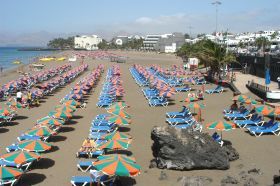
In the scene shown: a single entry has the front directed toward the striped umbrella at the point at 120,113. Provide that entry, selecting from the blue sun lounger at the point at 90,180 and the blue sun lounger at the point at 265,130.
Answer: the blue sun lounger at the point at 265,130

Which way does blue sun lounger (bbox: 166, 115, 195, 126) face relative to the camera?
to the viewer's left

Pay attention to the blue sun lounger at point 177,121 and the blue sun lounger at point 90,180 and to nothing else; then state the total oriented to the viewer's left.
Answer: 2

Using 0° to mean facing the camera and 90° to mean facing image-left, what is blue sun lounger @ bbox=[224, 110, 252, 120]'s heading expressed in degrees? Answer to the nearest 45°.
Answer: approximately 90°

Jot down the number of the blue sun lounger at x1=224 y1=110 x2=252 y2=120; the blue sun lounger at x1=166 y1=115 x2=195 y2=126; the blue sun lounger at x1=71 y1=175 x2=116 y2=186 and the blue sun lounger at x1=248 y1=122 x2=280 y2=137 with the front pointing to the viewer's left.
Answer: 4

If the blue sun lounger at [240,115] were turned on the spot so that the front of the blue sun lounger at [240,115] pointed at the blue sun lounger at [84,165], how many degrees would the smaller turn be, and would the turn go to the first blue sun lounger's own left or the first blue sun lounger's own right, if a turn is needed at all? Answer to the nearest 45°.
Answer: approximately 45° to the first blue sun lounger's own left

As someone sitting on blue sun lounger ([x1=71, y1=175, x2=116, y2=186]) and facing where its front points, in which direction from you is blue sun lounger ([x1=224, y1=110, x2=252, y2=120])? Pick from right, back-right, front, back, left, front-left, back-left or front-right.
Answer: back-right

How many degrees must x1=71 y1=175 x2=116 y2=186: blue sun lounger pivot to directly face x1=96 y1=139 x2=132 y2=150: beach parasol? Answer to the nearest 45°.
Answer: approximately 135° to its right

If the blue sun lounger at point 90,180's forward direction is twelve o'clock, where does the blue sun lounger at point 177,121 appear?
the blue sun lounger at point 177,121 is roughly at 4 o'clock from the blue sun lounger at point 90,180.

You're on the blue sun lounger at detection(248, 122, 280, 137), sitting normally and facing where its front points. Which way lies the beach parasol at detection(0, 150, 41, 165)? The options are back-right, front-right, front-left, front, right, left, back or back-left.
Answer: front-left

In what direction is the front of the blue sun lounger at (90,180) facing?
to the viewer's left

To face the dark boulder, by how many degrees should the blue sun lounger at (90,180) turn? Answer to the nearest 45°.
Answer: approximately 180°

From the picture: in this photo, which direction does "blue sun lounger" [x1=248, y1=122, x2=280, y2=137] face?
to the viewer's left

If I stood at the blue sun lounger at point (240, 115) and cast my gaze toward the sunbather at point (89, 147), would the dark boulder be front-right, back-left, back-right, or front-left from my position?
front-left

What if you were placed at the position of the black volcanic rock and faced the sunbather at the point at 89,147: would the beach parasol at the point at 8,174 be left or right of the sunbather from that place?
left

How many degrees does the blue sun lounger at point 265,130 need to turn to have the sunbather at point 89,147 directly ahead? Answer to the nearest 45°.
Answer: approximately 45° to its left

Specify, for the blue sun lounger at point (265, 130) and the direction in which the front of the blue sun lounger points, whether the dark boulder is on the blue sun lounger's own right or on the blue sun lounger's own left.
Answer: on the blue sun lounger's own left

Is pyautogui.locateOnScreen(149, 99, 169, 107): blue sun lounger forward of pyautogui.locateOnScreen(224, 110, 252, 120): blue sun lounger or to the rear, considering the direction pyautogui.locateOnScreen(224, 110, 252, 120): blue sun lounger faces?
forward

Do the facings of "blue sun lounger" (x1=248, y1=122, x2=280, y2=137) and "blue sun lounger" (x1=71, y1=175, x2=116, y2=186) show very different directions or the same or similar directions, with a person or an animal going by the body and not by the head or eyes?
same or similar directions

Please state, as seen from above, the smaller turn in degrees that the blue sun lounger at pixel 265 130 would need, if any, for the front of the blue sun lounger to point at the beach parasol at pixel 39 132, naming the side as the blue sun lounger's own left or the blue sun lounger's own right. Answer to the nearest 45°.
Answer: approximately 45° to the blue sun lounger's own left
